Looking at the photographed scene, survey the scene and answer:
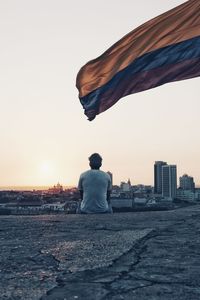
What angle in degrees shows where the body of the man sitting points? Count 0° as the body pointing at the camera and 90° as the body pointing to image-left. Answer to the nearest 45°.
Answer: approximately 180°
